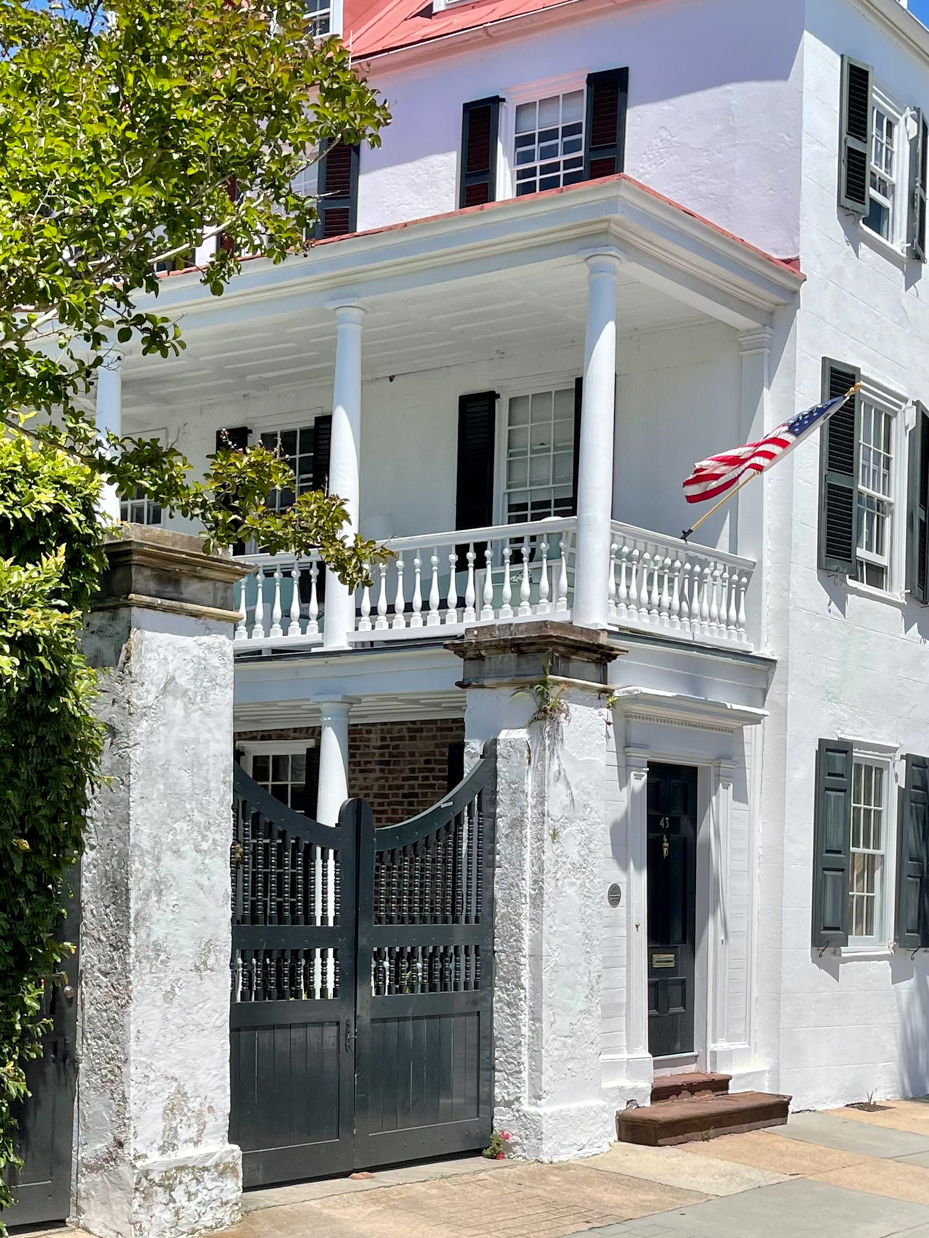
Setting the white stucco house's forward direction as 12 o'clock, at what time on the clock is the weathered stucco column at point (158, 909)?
The weathered stucco column is roughly at 2 o'clock from the white stucco house.

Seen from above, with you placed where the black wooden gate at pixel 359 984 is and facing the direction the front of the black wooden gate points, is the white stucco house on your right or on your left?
on your left
